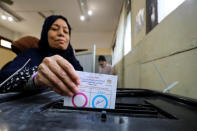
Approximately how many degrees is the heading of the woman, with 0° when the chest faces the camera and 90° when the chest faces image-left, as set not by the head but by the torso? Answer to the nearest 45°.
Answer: approximately 315°
